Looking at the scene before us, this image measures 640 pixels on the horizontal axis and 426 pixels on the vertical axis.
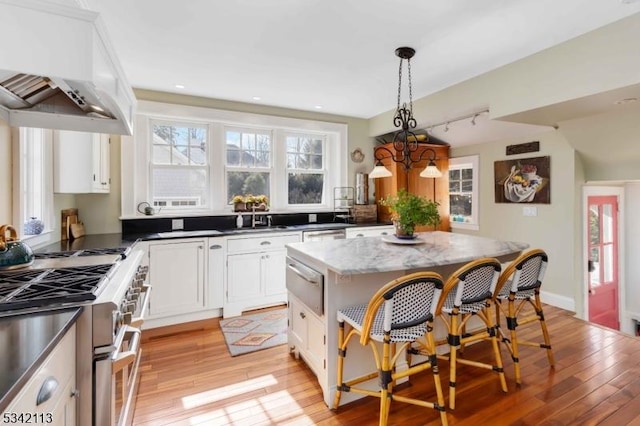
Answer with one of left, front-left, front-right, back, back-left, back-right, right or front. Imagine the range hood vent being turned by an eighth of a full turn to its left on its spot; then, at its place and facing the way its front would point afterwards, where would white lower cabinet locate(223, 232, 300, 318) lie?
front

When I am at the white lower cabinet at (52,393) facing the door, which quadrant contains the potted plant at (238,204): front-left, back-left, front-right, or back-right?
front-left

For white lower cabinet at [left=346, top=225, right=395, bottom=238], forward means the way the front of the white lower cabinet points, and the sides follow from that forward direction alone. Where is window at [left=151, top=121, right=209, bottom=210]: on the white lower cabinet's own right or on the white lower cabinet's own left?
on the white lower cabinet's own right

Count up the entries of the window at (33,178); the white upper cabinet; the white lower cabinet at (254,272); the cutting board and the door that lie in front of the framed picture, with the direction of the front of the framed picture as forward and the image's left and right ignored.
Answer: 4

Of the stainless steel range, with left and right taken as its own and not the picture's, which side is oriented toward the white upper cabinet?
left

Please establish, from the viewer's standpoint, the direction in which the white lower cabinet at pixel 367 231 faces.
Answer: facing the viewer and to the right of the viewer

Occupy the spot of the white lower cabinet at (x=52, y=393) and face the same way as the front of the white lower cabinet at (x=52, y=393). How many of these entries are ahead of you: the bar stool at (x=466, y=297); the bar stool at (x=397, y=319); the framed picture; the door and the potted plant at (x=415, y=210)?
5

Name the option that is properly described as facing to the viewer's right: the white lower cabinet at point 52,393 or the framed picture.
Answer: the white lower cabinet

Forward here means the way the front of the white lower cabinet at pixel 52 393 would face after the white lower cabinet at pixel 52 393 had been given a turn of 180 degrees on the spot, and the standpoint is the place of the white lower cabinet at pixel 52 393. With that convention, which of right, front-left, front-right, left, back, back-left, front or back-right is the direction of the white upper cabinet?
right

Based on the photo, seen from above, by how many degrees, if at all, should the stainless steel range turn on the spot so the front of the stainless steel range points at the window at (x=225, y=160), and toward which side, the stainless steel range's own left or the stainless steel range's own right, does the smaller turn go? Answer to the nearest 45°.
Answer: approximately 45° to the stainless steel range's own left

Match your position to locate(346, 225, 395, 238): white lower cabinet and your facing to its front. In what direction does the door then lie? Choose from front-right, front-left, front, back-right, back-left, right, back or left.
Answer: front-left

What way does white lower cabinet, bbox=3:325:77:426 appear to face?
to the viewer's right

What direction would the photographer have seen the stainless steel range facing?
facing to the right of the viewer

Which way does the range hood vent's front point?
to the viewer's right

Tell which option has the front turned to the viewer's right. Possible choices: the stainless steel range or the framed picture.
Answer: the stainless steel range

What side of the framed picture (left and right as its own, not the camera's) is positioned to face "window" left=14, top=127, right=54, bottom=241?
front

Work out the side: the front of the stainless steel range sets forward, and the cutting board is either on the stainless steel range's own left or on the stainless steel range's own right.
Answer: on the stainless steel range's own left

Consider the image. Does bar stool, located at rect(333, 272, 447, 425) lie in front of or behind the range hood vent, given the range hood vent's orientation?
in front
